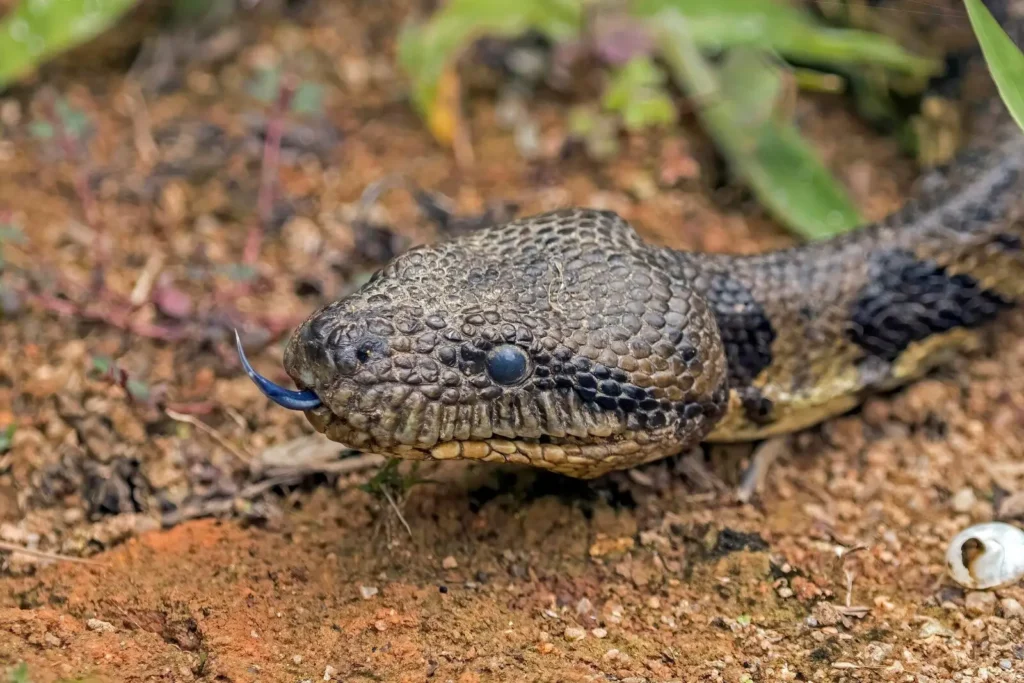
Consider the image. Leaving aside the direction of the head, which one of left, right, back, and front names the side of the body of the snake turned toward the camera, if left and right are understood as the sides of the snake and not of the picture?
left

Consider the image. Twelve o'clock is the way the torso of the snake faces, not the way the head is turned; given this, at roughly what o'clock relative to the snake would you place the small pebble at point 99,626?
The small pebble is roughly at 11 o'clock from the snake.

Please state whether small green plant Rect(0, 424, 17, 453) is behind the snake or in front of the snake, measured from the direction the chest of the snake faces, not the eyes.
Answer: in front

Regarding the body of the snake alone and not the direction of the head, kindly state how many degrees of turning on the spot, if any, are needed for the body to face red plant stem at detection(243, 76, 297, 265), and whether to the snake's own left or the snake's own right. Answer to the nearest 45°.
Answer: approximately 45° to the snake's own right

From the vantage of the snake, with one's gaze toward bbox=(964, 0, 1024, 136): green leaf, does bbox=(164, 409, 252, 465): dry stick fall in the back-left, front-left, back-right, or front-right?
back-left

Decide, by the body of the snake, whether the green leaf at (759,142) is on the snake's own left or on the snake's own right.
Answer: on the snake's own right

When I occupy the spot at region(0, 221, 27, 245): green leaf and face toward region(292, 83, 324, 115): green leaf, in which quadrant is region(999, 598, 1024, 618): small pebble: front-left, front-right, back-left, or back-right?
front-right

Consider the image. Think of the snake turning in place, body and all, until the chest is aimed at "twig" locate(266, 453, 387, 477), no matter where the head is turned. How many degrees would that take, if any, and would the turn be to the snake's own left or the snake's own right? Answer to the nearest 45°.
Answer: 0° — it already faces it

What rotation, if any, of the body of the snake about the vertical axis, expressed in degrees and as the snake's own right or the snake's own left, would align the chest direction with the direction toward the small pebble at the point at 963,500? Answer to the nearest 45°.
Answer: approximately 180°

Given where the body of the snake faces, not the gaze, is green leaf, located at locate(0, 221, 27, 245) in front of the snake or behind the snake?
in front

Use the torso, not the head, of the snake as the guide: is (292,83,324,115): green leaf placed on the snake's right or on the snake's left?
on the snake's right

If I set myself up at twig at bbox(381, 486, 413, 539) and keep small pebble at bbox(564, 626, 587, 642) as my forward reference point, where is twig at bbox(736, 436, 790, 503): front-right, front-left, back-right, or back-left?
front-left
